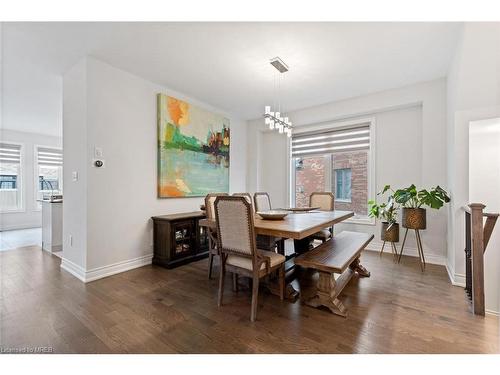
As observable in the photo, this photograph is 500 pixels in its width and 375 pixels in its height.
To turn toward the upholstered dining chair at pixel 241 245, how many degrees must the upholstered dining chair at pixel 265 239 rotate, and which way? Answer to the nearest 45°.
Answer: approximately 45° to its right

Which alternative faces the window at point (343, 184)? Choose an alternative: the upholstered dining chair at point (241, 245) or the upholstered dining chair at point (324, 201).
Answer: the upholstered dining chair at point (241, 245)

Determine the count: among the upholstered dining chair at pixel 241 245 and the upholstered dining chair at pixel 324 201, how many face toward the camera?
1

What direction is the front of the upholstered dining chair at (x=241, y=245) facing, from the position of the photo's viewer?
facing away from the viewer and to the right of the viewer

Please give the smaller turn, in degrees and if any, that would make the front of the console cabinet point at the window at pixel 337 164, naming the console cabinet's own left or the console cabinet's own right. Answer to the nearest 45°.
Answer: approximately 45° to the console cabinet's own left

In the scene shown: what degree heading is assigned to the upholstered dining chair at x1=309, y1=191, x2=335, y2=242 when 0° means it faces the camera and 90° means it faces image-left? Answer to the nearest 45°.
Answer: approximately 0°

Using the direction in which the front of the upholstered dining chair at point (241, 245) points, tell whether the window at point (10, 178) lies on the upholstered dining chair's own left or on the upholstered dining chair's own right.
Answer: on the upholstered dining chair's own left

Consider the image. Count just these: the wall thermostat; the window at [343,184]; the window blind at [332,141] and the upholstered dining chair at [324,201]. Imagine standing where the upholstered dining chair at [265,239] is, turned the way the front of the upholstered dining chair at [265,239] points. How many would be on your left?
3
